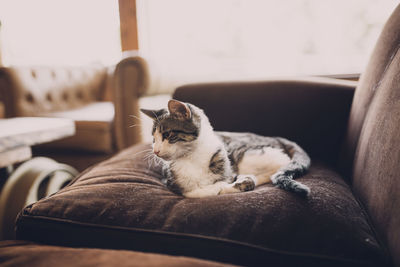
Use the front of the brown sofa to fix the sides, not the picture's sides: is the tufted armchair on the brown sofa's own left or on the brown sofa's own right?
on the brown sofa's own right
